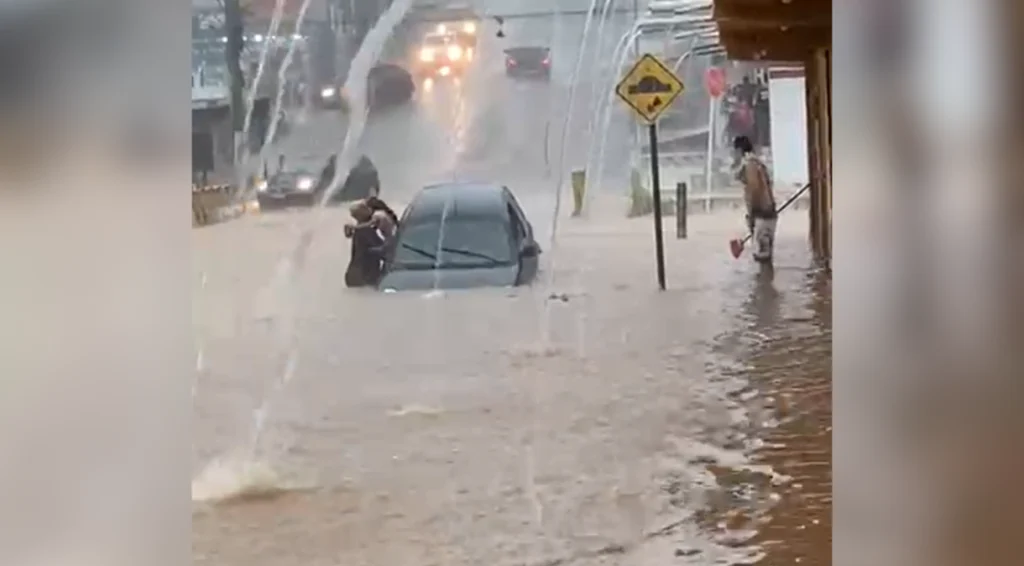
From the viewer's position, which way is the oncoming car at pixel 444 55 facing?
facing the viewer

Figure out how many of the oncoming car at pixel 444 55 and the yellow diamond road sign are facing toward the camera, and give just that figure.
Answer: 2

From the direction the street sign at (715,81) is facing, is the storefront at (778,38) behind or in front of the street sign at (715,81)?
in front

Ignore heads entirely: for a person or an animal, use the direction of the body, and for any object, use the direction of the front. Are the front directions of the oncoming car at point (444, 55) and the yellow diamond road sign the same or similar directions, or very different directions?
same or similar directions

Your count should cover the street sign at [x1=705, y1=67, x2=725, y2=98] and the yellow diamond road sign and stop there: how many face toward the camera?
2

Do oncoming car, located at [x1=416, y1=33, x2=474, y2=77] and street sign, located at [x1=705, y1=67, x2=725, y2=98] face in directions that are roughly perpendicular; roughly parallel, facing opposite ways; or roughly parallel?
roughly parallel

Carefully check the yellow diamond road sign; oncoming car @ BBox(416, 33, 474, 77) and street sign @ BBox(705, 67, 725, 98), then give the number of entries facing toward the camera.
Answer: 3

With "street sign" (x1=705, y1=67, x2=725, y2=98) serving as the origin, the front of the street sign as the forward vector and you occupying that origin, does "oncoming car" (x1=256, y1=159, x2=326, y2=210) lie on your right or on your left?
on your right

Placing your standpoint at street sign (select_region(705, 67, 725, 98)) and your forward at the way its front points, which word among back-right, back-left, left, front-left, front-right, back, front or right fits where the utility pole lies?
front-right
